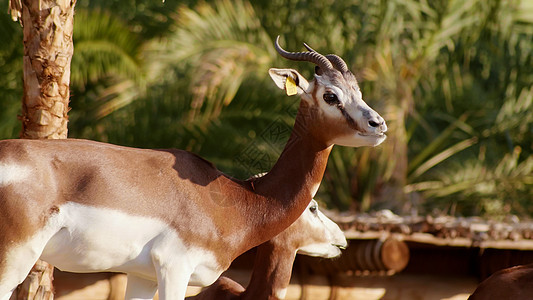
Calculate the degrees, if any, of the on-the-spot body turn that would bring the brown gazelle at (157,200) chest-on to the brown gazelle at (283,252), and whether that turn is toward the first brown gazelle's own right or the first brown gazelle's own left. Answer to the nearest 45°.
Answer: approximately 45° to the first brown gazelle's own left

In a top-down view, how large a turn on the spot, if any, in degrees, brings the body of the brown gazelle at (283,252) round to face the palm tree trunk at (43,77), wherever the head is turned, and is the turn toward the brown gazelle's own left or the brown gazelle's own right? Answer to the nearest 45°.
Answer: approximately 180°

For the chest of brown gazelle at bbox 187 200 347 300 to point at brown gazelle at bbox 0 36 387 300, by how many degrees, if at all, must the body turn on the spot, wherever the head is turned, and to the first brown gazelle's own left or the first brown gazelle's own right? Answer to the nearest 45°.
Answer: approximately 135° to the first brown gazelle's own right

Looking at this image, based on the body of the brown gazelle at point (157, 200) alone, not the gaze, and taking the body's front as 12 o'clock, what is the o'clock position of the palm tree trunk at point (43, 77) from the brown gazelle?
The palm tree trunk is roughly at 8 o'clock from the brown gazelle.

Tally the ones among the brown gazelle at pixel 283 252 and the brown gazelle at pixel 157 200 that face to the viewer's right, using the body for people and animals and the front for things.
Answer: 2

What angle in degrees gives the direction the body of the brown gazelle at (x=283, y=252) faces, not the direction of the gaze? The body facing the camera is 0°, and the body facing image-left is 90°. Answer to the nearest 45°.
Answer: approximately 270°

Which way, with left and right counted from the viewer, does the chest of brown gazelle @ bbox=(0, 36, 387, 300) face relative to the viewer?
facing to the right of the viewer

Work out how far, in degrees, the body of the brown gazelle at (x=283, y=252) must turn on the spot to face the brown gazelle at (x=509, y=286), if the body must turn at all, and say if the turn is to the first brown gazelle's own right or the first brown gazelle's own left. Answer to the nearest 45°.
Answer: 0° — it already faces it

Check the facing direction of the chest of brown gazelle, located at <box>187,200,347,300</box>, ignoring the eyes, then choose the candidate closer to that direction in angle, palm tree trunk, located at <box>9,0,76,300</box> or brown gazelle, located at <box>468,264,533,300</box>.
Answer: the brown gazelle
